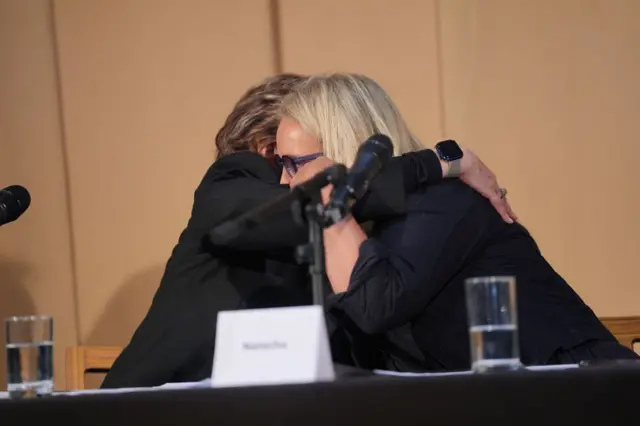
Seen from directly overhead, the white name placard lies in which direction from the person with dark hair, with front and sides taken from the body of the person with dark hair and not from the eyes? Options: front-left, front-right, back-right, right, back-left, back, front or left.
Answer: right

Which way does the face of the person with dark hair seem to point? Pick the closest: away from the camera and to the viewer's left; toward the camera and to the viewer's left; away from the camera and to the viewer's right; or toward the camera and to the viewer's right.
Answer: away from the camera and to the viewer's right

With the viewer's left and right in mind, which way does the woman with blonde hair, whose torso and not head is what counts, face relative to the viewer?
facing to the left of the viewer

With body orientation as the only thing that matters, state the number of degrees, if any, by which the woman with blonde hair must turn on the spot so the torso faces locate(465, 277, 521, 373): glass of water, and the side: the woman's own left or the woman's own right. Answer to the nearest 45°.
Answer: approximately 90° to the woman's own left

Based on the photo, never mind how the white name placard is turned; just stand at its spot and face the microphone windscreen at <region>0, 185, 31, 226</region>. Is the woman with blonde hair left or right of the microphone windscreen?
right

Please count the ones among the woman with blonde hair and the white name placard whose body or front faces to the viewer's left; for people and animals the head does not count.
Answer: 1

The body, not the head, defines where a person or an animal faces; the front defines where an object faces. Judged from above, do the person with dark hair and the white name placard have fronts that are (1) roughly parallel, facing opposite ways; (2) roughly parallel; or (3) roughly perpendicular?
roughly perpendicular

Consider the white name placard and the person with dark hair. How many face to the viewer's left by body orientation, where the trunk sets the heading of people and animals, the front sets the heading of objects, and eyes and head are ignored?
0

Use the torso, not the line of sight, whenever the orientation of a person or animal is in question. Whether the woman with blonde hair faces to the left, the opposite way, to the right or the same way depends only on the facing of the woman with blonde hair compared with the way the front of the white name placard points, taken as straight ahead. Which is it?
to the right

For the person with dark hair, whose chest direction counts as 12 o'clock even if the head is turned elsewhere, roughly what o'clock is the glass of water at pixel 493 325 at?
The glass of water is roughly at 2 o'clock from the person with dark hair.

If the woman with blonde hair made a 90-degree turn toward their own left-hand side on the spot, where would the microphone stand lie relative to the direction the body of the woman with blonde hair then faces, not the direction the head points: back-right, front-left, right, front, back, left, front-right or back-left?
front

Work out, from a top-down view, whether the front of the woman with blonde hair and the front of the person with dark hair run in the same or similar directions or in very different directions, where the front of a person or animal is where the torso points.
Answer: very different directions

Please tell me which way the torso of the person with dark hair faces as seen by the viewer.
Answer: to the viewer's right

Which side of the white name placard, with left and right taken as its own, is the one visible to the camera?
front
